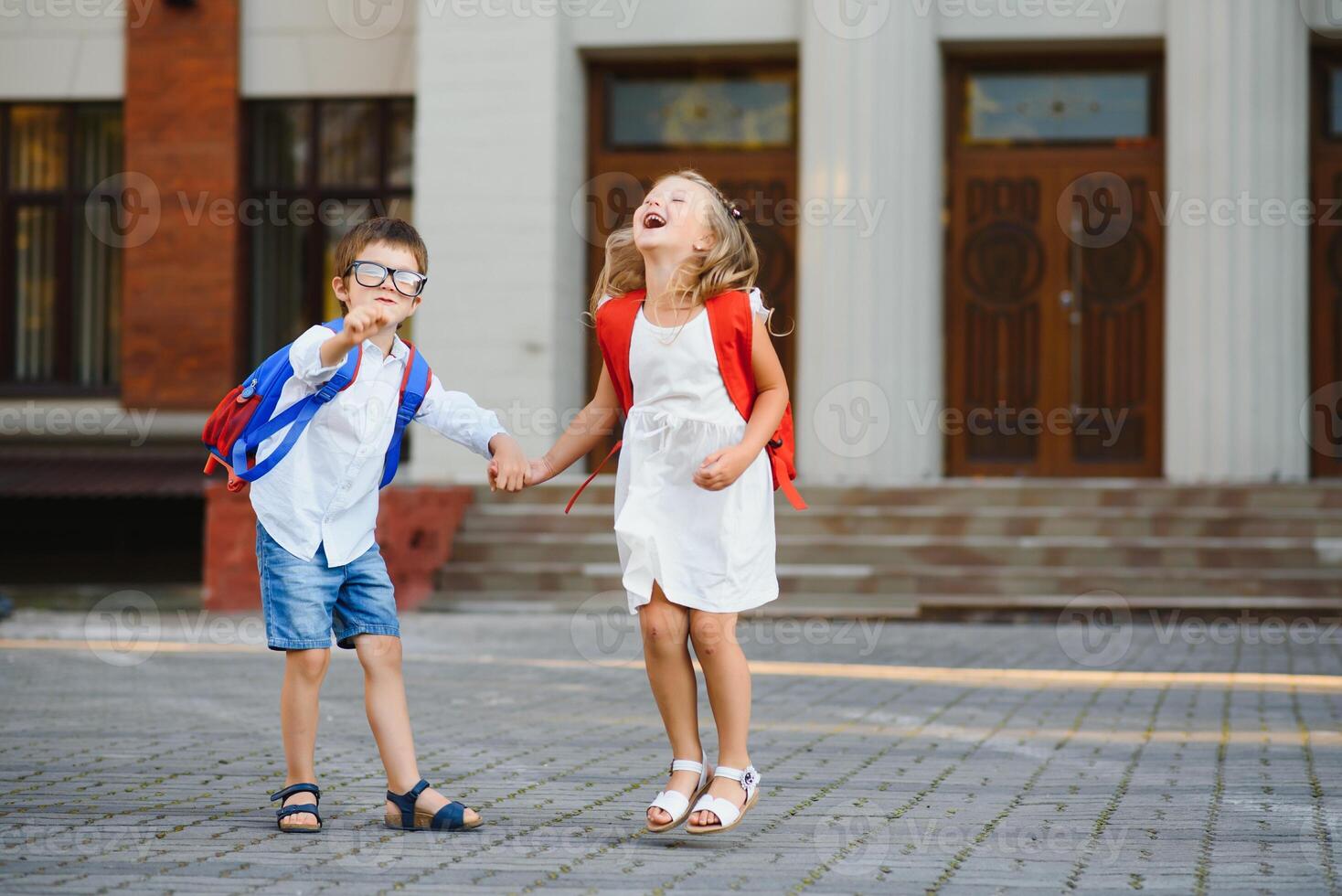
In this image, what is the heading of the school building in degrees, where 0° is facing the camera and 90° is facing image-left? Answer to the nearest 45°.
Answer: approximately 0°

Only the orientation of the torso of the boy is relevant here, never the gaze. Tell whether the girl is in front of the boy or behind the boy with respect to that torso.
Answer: in front

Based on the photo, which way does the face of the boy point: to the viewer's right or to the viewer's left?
to the viewer's right

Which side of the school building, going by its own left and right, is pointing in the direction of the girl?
front

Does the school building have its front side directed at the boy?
yes

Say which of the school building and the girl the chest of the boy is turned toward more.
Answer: the girl

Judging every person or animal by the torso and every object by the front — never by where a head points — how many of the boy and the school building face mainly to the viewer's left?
0

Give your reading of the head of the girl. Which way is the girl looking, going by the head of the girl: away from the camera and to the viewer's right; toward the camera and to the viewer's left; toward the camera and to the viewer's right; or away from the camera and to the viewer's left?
toward the camera and to the viewer's left

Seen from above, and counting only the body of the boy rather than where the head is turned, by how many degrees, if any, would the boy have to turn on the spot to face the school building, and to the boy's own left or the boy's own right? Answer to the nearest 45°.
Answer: approximately 135° to the boy's own left
